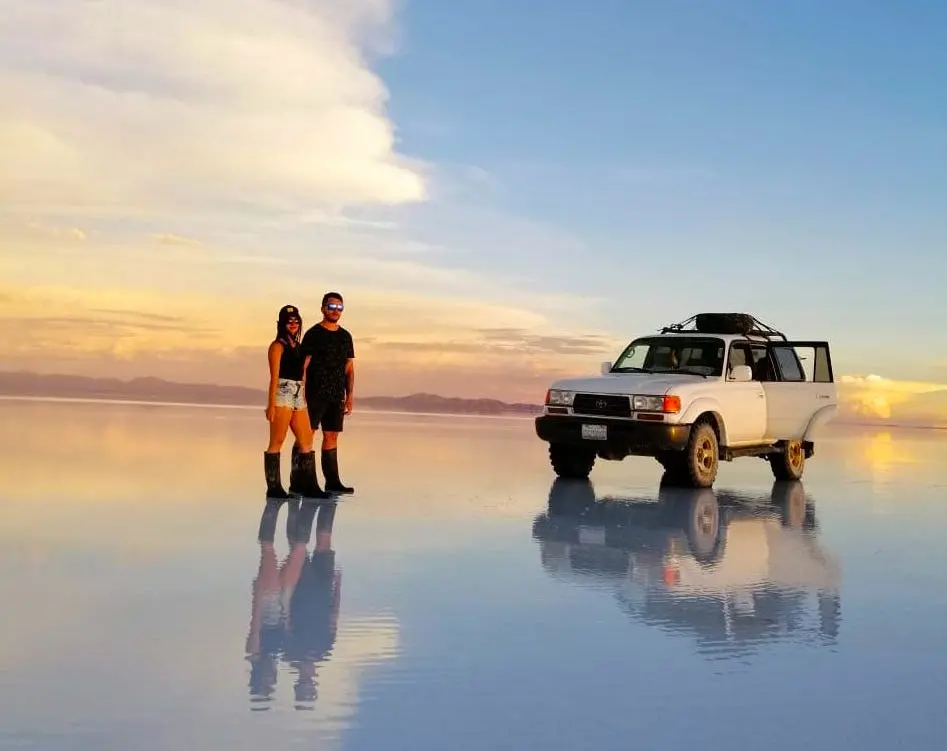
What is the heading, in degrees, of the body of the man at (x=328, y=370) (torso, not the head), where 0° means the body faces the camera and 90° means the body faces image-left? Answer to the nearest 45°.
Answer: approximately 315°

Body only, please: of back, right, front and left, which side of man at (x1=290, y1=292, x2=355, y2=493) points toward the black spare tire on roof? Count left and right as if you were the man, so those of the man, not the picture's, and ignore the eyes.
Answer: left

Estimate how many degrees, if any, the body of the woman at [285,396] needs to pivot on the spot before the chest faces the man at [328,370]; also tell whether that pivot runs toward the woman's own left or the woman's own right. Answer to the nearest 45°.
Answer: approximately 90° to the woman's own left

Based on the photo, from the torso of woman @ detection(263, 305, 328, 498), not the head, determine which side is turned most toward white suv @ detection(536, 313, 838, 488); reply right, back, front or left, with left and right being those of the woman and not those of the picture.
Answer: left

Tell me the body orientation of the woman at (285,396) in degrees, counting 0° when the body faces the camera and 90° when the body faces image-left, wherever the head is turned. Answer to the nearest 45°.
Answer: approximately 315°

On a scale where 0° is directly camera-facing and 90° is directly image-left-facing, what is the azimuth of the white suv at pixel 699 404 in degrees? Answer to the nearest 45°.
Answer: approximately 45°

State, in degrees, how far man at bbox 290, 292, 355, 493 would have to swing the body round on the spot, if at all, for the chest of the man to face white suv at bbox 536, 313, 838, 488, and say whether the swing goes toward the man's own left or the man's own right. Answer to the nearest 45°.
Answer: approximately 90° to the man's own left
